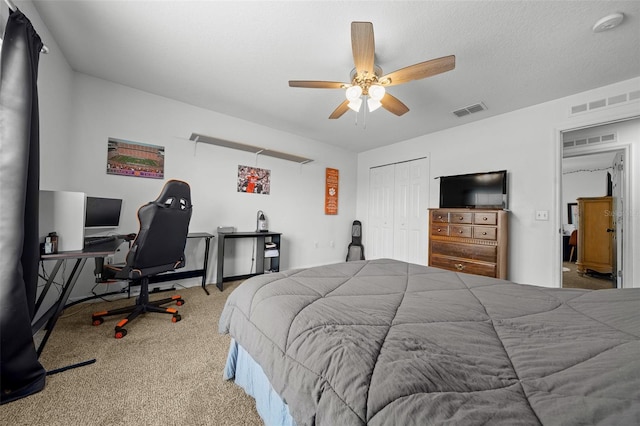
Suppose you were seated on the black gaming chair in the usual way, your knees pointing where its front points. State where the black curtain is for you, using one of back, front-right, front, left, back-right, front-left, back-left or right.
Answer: left

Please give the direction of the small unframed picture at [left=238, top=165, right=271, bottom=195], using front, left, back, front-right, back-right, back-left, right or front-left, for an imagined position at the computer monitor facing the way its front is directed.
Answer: front-left

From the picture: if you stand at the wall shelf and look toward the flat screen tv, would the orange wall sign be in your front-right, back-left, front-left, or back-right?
front-left

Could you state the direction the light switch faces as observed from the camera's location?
facing the viewer

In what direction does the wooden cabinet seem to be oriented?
toward the camera

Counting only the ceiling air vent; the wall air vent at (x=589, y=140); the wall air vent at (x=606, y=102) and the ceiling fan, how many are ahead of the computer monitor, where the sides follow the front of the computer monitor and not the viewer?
4

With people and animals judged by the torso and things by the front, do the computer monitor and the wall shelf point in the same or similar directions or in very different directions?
same or similar directions

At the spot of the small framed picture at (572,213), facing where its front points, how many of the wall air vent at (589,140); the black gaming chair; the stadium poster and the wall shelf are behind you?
0

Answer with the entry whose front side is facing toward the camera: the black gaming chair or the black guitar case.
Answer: the black guitar case

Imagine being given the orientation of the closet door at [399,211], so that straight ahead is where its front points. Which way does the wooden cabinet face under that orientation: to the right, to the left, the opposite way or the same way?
the same way

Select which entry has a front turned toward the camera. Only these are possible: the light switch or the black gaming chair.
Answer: the light switch

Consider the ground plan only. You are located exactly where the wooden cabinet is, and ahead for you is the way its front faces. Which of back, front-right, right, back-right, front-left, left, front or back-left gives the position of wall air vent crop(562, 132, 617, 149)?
front

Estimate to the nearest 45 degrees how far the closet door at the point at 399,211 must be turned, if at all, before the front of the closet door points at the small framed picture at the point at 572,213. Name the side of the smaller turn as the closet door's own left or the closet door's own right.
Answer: approximately 180°

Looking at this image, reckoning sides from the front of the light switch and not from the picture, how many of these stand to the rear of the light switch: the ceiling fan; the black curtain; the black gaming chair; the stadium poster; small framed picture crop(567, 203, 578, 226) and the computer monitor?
1

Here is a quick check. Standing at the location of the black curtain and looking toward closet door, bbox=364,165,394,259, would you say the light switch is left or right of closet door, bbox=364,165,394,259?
right

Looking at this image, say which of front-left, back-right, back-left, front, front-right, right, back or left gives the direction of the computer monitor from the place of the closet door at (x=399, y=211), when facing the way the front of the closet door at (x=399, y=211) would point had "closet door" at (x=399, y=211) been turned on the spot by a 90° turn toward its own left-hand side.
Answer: right

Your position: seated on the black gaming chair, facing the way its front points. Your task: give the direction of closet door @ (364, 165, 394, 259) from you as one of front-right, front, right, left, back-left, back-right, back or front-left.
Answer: back-right

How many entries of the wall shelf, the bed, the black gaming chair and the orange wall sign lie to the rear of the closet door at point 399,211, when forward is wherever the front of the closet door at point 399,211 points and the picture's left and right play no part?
0

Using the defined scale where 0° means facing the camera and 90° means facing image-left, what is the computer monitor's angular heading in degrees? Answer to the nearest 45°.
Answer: approximately 315°

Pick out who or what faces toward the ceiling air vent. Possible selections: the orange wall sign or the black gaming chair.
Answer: the orange wall sign

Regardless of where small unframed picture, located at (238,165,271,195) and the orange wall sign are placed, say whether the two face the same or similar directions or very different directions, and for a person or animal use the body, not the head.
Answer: same or similar directions
